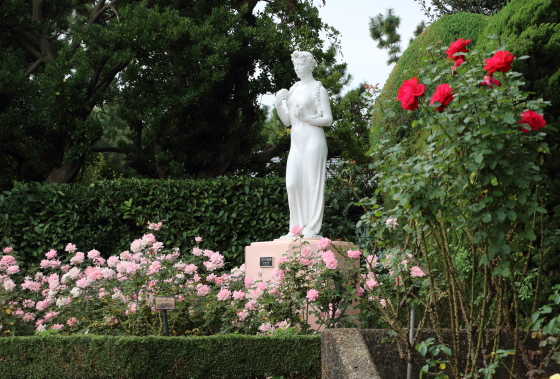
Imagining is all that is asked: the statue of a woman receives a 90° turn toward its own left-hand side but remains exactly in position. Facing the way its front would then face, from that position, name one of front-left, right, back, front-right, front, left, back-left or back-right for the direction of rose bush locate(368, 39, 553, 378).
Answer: front-right

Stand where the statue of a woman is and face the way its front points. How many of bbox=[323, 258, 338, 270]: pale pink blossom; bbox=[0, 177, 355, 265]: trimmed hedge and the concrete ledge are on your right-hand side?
1

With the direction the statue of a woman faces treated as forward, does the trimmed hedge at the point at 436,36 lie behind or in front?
behind

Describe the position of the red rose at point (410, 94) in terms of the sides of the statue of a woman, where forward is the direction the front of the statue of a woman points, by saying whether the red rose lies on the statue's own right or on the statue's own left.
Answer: on the statue's own left

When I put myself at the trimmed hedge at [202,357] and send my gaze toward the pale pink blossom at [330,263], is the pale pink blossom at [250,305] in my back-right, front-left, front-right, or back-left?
front-left

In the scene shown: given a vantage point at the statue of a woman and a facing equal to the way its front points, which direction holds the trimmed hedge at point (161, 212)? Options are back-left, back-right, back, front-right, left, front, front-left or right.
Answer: right

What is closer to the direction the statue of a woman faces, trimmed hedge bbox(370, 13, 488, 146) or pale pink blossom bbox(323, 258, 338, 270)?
the pale pink blossom

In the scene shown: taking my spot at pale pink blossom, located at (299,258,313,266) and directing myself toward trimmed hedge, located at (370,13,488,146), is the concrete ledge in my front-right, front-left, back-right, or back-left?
back-right
